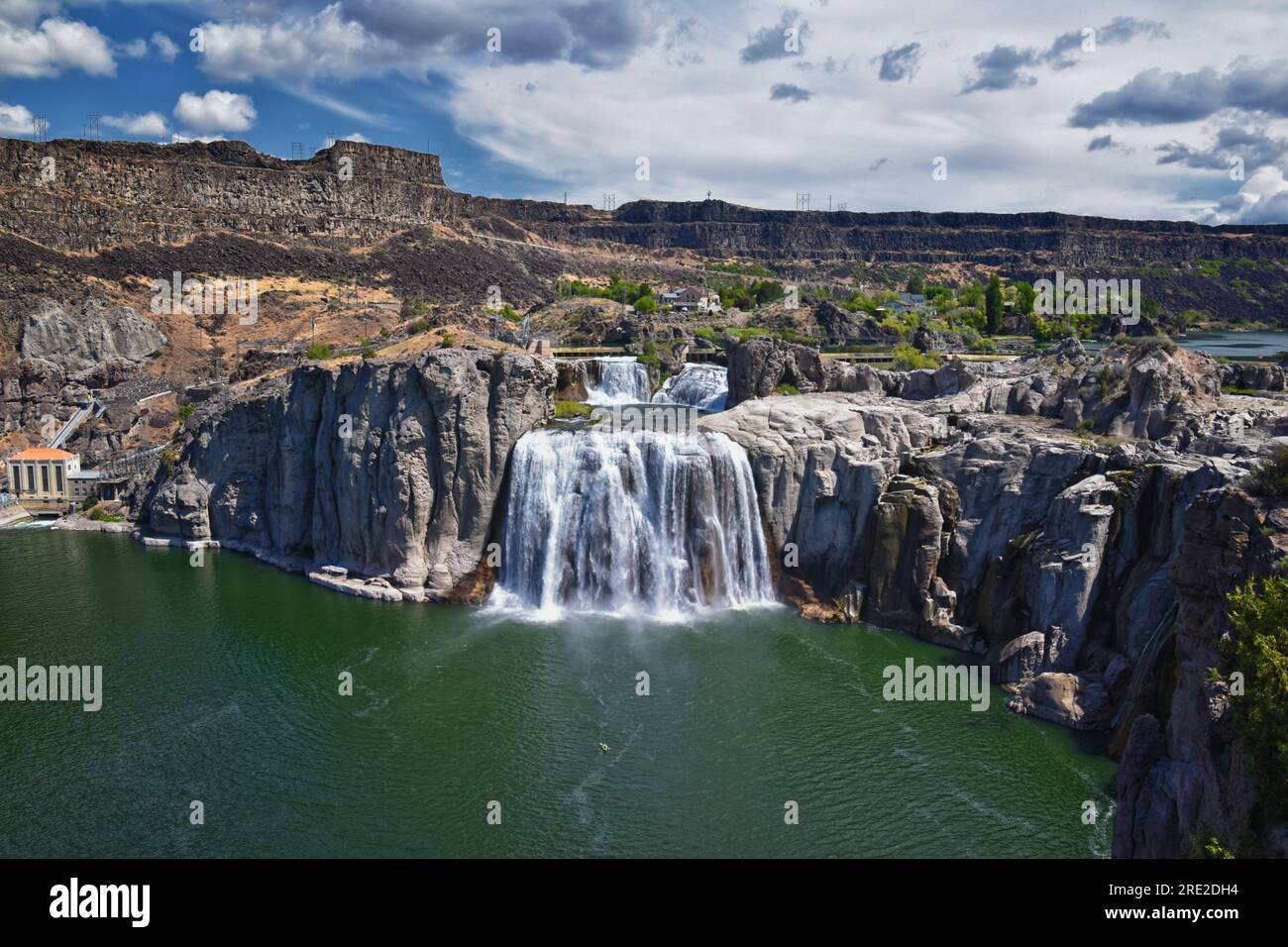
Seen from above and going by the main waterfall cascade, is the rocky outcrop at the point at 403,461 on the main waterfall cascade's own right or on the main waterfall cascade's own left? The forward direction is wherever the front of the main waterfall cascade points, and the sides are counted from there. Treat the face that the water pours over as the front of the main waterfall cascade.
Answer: on the main waterfall cascade's own right

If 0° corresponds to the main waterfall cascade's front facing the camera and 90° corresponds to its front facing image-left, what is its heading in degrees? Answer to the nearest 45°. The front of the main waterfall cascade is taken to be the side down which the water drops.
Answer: approximately 0°
